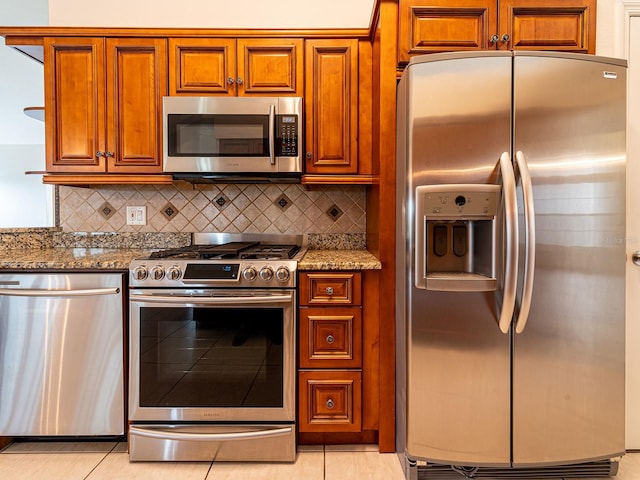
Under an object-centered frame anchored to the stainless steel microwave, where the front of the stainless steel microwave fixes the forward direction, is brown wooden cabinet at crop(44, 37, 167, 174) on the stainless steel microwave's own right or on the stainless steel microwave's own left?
on the stainless steel microwave's own right

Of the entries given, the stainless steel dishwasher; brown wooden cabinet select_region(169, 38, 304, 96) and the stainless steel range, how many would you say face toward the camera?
3

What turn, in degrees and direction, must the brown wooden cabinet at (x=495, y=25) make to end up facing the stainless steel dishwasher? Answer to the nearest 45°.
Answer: approximately 90° to its right

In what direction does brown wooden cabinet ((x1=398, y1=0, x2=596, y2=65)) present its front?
toward the camera

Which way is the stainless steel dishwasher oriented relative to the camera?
toward the camera

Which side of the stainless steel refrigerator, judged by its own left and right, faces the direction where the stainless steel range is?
right

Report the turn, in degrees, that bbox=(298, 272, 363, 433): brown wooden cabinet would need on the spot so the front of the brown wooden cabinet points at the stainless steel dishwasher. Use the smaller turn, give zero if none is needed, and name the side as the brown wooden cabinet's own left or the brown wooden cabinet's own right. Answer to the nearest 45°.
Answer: approximately 90° to the brown wooden cabinet's own right
